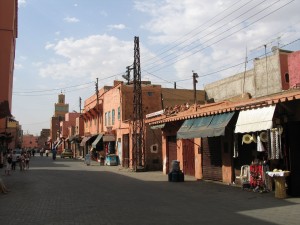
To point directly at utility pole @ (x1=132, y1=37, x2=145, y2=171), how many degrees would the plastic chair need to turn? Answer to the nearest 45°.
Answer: approximately 45° to its right

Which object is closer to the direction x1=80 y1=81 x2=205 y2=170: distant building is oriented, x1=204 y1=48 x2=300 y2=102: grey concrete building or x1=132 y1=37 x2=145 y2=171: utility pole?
the utility pole

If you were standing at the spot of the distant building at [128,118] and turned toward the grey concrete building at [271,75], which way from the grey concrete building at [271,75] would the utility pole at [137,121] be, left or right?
right

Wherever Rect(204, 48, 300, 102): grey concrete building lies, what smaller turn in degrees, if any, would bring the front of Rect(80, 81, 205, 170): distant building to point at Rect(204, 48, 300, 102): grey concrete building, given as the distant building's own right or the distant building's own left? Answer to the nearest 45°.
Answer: approximately 90° to the distant building's own left

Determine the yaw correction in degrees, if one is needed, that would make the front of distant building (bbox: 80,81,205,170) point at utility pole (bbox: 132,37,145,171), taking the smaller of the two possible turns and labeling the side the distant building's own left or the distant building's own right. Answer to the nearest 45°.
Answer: approximately 45° to the distant building's own left

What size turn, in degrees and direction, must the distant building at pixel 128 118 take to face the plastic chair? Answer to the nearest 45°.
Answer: approximately 45° to its left

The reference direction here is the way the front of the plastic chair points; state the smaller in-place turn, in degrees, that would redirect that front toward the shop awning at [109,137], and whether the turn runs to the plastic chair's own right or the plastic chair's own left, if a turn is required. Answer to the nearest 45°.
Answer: approximately 45° to the plastic chair's own right

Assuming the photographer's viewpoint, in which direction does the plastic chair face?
facing to the left of the viewer
